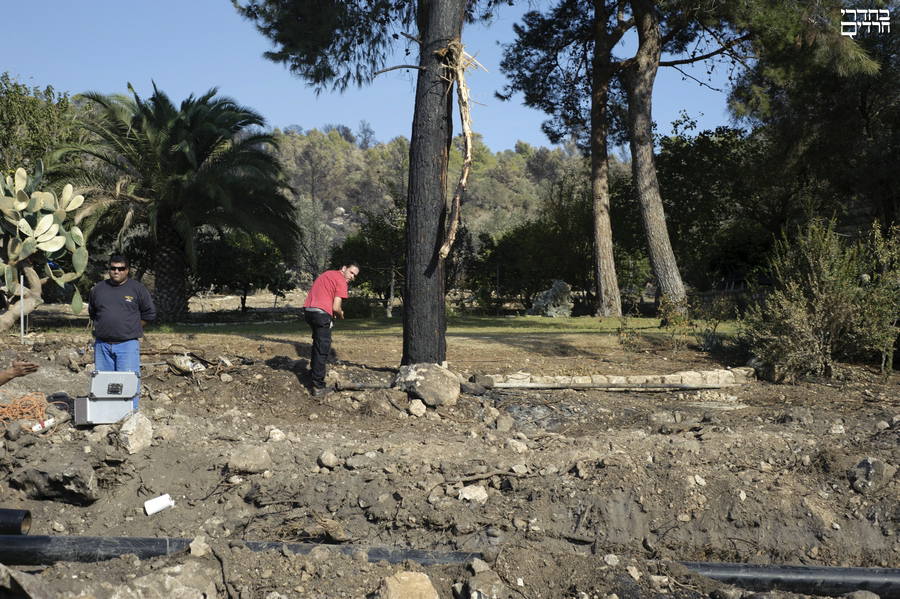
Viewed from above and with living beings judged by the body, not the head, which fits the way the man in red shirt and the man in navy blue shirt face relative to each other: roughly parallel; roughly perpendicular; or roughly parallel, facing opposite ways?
roughly perpendicular

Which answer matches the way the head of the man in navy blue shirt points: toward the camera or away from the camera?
toward the camera

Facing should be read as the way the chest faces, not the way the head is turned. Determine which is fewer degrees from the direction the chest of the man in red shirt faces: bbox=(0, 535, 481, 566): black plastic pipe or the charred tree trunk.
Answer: the charred tree trunk

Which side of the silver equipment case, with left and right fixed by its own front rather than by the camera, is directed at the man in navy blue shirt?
back

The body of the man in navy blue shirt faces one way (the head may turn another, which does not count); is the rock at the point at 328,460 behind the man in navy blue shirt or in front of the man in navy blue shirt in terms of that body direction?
in front

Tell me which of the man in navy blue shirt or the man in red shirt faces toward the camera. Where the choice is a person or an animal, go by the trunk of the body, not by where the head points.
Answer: the man in navy blue shirt

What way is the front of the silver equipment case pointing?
toward the camera

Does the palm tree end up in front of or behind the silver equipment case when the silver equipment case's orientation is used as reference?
behind

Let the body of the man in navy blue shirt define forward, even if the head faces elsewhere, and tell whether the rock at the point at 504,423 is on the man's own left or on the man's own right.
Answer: on the man's own left

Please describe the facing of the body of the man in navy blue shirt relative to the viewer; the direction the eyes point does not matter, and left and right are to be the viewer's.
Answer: facing the viewer

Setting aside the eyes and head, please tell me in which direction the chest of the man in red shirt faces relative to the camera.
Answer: to the viewer's right

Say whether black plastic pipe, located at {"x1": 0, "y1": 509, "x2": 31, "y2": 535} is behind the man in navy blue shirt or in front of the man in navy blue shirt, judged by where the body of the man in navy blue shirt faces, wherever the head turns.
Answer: in front

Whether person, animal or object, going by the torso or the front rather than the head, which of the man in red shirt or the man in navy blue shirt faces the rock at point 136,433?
the man in navy blue shirt
